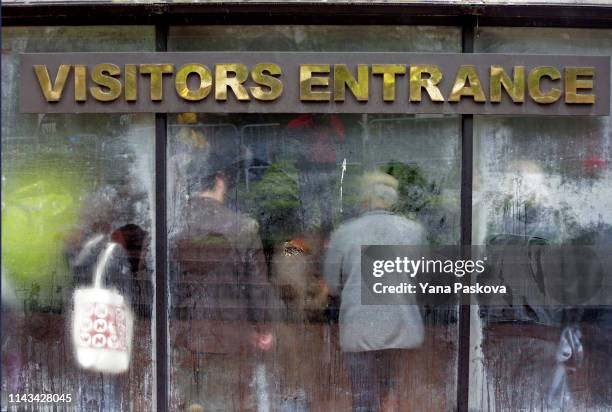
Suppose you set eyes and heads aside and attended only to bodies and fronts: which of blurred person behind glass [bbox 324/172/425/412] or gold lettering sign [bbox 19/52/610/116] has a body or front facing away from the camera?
the blurred person behind glass

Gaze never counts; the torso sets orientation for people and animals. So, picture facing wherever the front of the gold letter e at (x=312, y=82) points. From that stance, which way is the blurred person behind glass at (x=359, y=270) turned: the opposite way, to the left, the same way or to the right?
the opposite way

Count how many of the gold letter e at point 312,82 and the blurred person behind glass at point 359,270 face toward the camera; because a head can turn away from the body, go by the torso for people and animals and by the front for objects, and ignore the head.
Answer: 1

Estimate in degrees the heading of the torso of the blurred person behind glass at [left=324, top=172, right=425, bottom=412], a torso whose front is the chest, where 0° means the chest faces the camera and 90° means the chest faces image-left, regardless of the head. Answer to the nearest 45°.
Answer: approximately 180°

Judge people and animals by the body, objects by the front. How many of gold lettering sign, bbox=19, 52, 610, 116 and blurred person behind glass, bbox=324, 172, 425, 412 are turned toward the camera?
1

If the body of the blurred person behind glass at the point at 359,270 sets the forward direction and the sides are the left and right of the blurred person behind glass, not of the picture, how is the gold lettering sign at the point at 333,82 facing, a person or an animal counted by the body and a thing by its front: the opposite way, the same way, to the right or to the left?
the opposite way
